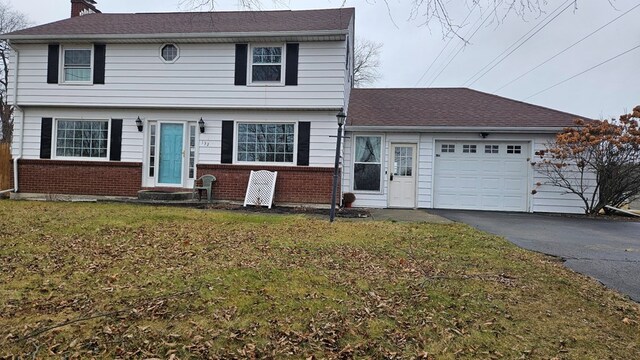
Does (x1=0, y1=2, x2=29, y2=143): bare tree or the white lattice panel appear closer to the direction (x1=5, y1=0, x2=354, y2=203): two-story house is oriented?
the white lattice panel

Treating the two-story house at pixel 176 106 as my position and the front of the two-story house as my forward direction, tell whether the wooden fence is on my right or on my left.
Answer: on my right

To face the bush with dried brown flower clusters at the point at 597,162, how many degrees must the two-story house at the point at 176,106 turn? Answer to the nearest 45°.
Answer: approximately 45° to its left

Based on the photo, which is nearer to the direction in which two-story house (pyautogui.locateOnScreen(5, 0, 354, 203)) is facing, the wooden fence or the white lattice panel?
the white lattice panel

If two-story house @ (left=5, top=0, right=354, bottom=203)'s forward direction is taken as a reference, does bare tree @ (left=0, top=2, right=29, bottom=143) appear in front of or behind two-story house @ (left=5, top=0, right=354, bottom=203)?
behind

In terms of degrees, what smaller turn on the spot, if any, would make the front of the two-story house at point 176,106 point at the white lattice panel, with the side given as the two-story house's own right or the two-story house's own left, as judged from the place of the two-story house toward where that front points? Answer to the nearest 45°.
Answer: approximately 45° to the two-story house's own left

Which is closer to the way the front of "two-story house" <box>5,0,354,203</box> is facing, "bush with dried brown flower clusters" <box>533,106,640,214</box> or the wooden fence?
the bush with dried brown flower clusters

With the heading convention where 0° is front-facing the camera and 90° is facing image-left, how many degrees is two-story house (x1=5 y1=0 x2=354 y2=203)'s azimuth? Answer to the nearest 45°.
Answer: approximately 0°
